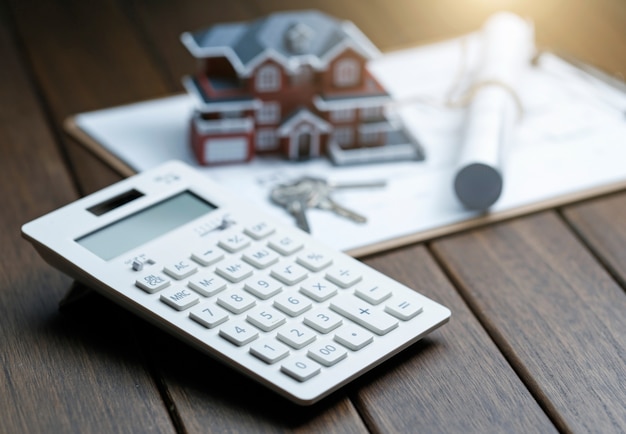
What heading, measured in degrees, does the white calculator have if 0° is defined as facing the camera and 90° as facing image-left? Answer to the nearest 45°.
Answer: approximately 315°

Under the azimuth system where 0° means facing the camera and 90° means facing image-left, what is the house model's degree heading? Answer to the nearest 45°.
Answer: approximately 0°
